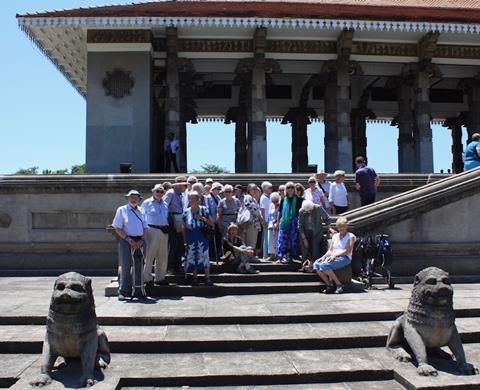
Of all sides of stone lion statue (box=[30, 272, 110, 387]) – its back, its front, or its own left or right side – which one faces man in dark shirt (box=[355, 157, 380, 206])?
back

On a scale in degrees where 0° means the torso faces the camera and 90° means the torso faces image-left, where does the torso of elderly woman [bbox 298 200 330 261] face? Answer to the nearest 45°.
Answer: approximately 45°

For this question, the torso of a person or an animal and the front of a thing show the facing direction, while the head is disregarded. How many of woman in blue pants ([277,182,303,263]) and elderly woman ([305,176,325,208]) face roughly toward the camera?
2

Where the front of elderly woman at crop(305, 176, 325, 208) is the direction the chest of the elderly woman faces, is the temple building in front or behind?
behind

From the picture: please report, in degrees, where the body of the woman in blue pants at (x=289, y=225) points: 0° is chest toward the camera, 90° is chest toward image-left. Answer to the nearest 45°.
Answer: approximately 0°

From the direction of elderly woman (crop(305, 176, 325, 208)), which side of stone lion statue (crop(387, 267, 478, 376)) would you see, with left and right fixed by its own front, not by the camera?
back
